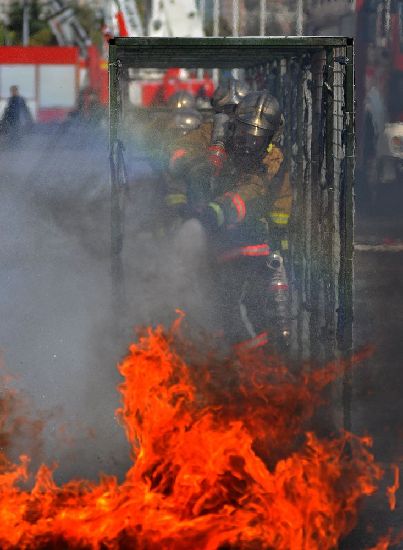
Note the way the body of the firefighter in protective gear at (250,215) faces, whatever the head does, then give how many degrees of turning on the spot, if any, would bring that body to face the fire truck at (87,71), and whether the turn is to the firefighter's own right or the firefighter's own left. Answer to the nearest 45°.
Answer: approximately 135° to the firefighter's own right

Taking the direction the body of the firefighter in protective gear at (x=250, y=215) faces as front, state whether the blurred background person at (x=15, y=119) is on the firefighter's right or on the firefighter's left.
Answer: on the firefighter's right

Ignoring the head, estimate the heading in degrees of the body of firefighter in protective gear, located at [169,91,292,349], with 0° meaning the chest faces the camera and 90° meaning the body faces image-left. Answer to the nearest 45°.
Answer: approximately 45°
